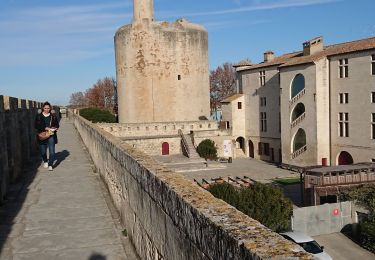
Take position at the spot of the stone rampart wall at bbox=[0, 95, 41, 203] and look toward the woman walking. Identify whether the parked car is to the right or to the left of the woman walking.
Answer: right

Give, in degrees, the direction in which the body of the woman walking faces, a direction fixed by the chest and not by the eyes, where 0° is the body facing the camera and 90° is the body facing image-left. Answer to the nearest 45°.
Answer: approximately 0°

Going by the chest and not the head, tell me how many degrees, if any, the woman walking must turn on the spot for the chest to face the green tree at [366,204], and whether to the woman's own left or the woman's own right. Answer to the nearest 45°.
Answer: approximately 90° to the woman's own left

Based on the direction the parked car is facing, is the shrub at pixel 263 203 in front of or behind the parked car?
behind

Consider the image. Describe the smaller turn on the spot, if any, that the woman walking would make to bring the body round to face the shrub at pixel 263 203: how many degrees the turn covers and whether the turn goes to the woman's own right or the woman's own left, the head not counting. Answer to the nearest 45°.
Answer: approximately 135° to the woman's own left

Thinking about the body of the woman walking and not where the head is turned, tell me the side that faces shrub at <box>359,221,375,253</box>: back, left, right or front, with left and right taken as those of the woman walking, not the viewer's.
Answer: left

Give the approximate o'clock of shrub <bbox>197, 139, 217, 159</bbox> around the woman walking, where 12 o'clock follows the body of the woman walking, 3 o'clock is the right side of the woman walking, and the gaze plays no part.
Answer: The shrub is roughly at 7 o'clock from the woman walking.
